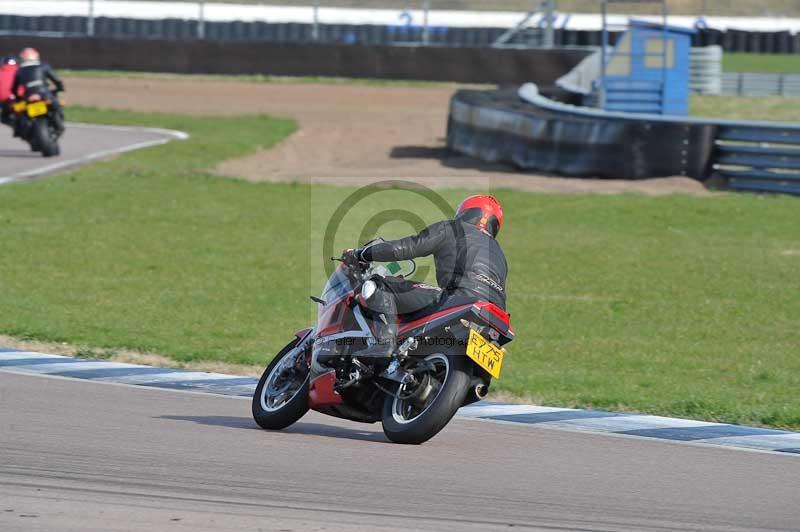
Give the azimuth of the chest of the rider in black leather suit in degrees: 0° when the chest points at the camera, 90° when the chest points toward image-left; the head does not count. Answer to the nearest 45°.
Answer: approximately 135°

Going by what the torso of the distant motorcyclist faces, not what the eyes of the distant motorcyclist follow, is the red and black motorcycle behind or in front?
behind

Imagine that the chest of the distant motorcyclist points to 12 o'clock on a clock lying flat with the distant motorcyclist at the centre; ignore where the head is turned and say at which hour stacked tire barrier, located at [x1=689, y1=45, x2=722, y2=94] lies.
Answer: The stacked tire barrier is roughly at 2 o'clock from the distant motorcyclist.

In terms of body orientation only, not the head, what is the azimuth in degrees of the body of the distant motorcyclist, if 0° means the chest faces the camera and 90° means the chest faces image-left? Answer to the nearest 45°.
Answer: approximately 180°

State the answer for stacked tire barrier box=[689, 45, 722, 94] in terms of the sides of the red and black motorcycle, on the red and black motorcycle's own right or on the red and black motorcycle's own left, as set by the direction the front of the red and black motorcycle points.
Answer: on the red and black motorcycle's own right

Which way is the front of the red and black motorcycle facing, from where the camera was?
facing away from the viewer and to the left of the viewer

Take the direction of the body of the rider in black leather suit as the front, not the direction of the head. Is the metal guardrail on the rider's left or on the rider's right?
on the rider's right

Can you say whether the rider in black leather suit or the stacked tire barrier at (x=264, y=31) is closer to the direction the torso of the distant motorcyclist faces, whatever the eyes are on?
the stacked tire barrier

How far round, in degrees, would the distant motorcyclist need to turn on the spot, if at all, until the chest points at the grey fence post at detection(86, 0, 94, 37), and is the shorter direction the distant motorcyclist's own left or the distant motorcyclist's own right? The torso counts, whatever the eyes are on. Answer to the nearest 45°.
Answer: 0° — they already face it

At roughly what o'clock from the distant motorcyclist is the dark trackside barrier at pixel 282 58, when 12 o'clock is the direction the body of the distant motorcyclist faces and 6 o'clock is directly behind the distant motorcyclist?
The dark trackside barrier is roughly at 1 o'clock from the distant motorcyclist.

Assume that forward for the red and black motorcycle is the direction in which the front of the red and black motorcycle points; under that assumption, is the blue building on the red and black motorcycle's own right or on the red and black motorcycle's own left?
on the red and black motorcycle's own right
